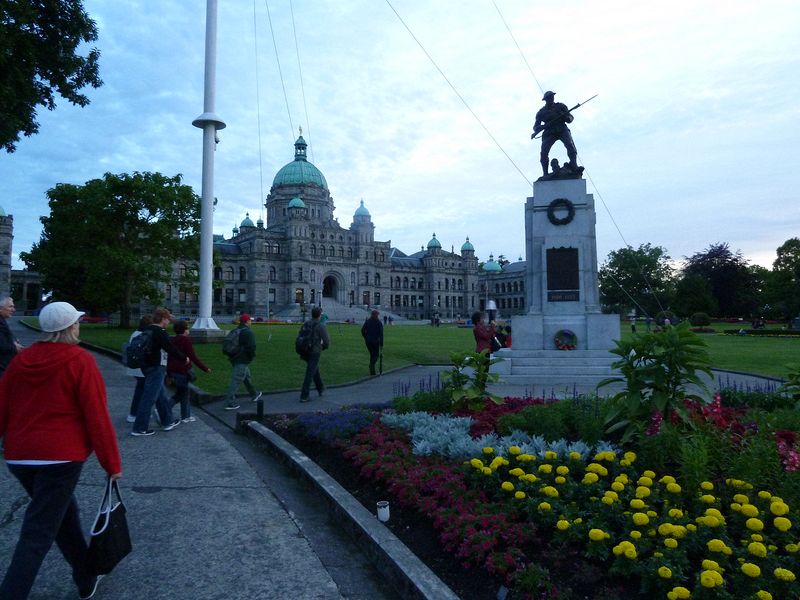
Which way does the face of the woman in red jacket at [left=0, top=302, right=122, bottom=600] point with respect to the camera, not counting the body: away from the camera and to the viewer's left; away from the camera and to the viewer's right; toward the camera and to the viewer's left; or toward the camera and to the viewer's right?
away from the camera and to the viewer's right

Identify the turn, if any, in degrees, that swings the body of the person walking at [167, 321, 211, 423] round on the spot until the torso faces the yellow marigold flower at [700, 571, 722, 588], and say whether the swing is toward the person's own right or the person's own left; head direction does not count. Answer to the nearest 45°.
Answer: approximately 90° to the person's own right

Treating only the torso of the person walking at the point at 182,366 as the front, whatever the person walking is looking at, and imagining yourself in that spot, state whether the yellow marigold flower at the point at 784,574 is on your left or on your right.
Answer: on your right

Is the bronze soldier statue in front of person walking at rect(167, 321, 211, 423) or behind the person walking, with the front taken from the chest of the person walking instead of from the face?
in front

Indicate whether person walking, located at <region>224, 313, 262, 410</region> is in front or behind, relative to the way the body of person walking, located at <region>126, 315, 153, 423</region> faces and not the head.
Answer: in front

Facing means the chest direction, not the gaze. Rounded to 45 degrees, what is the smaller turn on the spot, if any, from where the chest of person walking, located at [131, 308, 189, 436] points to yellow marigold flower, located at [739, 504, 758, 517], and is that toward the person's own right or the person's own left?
approximately 45° to the person's own right

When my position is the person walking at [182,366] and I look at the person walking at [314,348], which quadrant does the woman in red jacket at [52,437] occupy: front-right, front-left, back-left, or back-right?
back-right

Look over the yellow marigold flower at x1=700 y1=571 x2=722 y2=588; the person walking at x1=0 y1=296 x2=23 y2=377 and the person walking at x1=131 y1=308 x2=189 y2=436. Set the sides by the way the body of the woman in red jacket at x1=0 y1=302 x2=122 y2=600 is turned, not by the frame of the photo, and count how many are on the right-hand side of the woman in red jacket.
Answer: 1

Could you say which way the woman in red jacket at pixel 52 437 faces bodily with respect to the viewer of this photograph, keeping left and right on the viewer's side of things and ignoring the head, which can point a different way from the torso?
facing away from the viewer and to the right of the viewer
